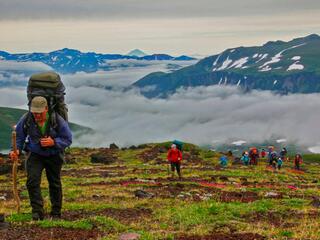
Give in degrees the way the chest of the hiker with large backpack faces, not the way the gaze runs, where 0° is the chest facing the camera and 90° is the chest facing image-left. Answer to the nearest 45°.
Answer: approximately 0°

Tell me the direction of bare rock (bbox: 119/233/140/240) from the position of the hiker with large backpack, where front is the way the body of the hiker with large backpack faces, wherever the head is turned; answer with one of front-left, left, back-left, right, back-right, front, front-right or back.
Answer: front-left
